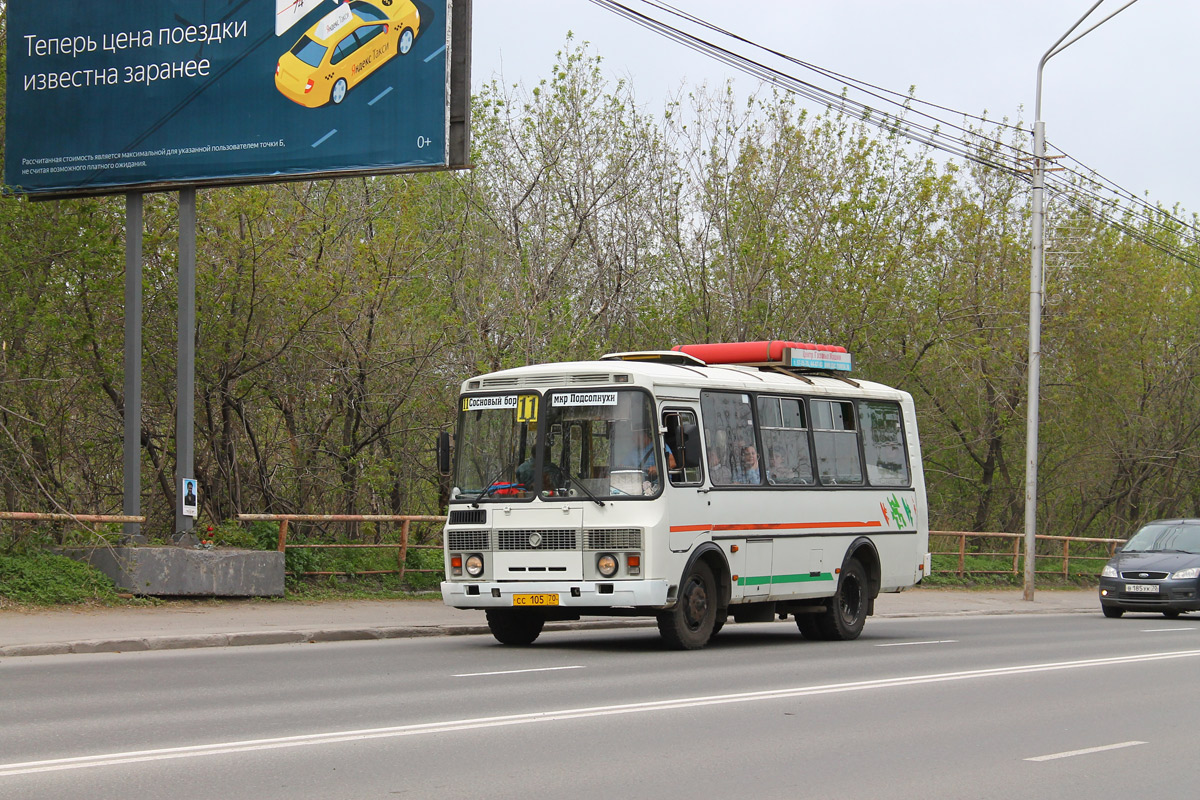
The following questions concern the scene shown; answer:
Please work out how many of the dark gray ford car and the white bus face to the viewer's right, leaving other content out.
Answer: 0

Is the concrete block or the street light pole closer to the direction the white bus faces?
the concrete block

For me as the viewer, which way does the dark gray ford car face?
facing the viewer and to the left of the viewer

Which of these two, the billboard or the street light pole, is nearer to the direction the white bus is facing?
the billboard

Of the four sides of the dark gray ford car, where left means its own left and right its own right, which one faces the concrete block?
front

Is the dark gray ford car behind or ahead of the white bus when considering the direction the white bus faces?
behind

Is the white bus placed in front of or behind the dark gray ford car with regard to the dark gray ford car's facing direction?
in front

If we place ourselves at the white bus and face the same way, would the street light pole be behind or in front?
behind

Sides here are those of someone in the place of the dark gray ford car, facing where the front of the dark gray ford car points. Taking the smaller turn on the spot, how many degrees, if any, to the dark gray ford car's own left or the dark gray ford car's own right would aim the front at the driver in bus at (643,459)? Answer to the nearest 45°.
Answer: approximately 45° to the dark gray ford car's own left

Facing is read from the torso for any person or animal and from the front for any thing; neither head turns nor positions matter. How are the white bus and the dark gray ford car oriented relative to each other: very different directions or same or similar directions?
same or similar directions
